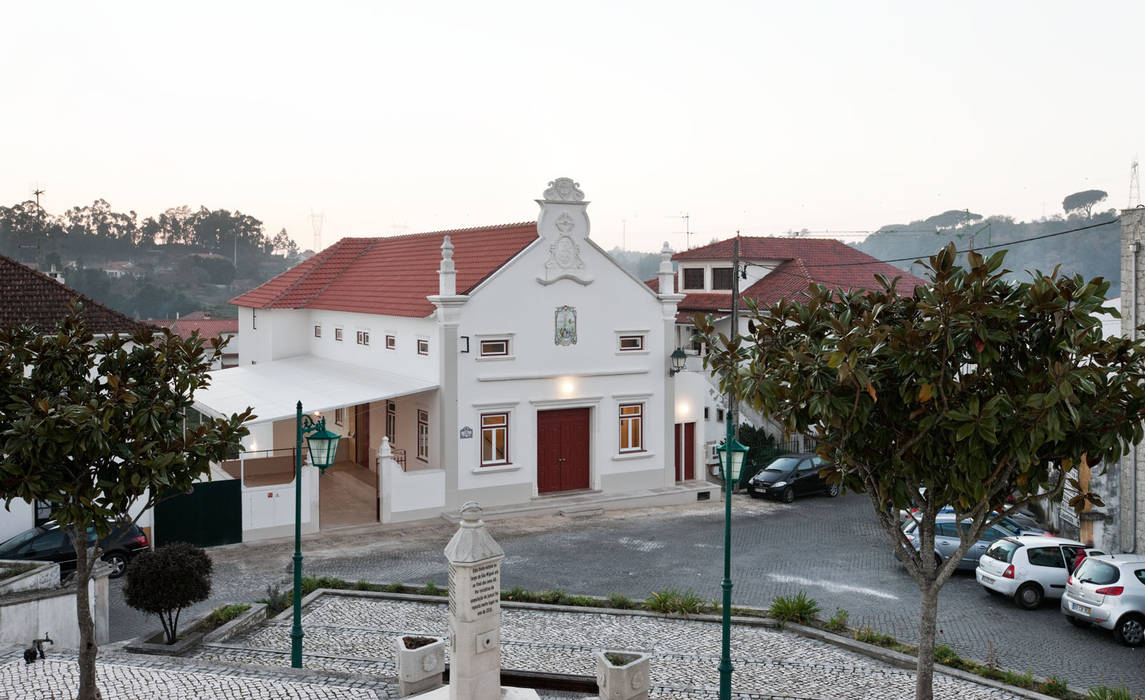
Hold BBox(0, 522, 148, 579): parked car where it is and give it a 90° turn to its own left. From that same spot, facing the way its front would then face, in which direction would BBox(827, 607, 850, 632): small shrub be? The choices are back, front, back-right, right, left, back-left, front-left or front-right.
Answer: front-left

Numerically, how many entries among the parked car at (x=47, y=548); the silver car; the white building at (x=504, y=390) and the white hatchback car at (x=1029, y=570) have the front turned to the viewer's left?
1

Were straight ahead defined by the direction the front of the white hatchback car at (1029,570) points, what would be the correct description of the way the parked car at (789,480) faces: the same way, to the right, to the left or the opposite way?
the opposite way

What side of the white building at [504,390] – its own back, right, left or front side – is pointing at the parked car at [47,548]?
right

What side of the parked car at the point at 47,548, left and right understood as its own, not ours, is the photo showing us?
left

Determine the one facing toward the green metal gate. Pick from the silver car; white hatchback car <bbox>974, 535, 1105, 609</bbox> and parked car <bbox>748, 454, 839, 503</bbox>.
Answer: the parked car

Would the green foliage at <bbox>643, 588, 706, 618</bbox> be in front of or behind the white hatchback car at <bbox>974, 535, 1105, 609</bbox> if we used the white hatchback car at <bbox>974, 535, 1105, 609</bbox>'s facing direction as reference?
behind

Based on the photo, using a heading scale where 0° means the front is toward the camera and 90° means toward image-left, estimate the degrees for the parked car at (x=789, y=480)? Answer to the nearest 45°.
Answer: approximately 45°

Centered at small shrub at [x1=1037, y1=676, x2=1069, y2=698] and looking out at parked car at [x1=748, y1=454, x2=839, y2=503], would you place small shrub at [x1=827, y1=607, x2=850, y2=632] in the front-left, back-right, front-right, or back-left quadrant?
front-left

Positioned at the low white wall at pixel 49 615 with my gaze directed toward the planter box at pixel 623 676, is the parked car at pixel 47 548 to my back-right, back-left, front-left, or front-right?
back-left

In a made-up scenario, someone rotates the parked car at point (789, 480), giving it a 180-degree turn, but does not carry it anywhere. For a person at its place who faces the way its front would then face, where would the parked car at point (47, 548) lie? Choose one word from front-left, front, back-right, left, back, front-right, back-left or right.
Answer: back

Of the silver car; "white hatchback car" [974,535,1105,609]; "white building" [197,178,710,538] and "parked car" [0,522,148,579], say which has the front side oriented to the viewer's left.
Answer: the parked car
